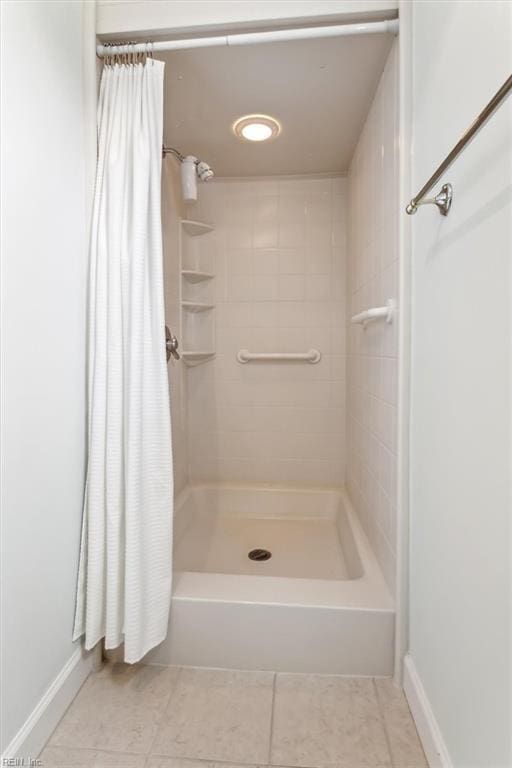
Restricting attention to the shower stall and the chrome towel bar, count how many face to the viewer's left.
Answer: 1

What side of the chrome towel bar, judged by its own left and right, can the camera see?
left

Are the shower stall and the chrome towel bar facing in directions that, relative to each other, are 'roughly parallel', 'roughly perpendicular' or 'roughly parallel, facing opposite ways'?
roughly perpendicular

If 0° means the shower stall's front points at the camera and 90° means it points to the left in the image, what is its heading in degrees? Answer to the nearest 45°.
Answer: approximately 0°

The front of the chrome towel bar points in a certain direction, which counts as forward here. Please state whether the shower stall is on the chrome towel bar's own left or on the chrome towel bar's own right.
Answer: on the chrome towel bar's own right
